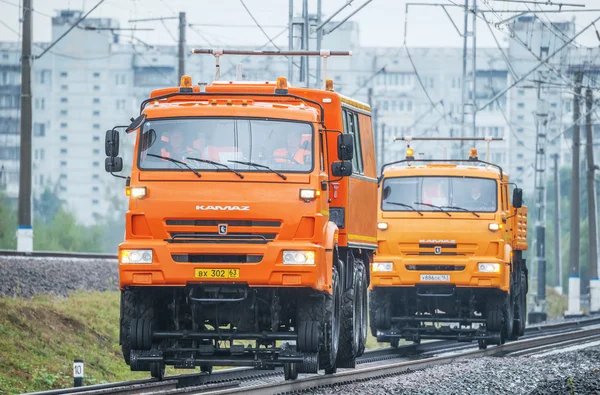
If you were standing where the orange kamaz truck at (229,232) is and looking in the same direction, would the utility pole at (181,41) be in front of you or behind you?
behind

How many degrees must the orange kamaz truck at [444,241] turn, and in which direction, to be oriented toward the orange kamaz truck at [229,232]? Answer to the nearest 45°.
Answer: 0° — it already faces it

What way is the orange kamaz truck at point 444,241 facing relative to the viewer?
toward the camera

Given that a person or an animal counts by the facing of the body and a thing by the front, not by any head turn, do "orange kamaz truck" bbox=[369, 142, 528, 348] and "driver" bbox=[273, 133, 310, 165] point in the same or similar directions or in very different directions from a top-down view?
same or similar directions

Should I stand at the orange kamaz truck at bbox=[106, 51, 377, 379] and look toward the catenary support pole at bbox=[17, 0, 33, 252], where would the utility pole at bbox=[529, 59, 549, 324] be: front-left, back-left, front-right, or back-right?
front-right

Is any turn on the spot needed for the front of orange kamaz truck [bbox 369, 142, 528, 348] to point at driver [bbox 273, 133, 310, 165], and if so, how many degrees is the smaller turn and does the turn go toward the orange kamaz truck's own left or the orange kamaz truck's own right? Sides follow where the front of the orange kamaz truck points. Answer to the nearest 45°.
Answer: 0° — it already faces them

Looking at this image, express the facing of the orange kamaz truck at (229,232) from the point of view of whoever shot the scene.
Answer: facing the viewer

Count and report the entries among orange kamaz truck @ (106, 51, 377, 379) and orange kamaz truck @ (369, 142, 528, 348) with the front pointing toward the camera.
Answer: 2

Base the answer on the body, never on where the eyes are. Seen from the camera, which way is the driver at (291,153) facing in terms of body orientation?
toward the camera
